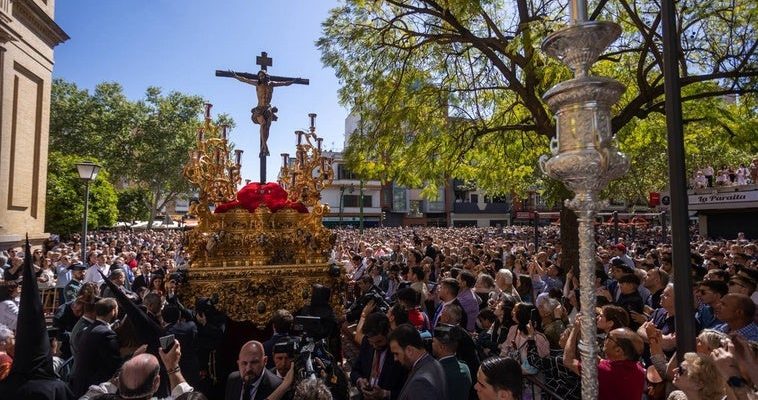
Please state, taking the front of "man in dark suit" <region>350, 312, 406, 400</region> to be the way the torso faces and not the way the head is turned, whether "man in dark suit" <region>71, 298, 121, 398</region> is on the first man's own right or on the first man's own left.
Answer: on the first man's own right

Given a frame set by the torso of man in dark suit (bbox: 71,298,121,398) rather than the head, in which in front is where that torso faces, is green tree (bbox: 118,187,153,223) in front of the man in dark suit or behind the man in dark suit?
in front

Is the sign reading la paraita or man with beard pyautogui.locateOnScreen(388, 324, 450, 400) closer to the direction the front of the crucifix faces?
the man with beard

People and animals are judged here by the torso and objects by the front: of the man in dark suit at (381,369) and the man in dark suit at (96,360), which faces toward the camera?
the man in dark suit at (381,369)

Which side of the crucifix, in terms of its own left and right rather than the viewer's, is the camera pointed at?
front
